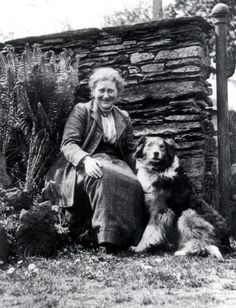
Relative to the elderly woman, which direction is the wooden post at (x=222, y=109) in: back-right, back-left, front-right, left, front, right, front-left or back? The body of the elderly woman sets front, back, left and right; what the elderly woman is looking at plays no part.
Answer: left

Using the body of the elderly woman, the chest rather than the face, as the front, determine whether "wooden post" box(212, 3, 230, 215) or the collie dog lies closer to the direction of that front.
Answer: the collie dog

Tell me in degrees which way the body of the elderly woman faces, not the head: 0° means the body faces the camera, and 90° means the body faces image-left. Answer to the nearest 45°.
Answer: approximately 315°

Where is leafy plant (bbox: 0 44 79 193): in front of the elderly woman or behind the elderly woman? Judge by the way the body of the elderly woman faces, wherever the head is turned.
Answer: behind

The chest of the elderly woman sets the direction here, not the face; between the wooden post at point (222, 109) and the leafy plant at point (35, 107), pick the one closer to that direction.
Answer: the wooden post
